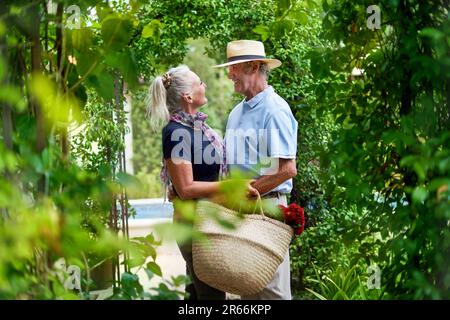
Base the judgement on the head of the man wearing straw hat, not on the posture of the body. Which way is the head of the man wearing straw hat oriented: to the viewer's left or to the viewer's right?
to the viewer's left

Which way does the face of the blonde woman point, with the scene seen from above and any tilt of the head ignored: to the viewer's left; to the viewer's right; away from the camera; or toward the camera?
to the viewer's right

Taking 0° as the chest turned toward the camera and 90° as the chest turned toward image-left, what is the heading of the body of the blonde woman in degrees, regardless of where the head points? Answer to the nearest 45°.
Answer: approximately 270°
